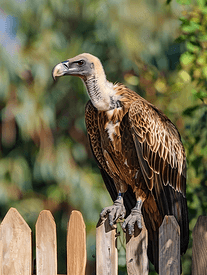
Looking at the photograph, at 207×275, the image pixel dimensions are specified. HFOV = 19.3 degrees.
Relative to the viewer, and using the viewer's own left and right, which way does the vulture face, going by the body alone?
facing the viewer and to the left of the viewer
